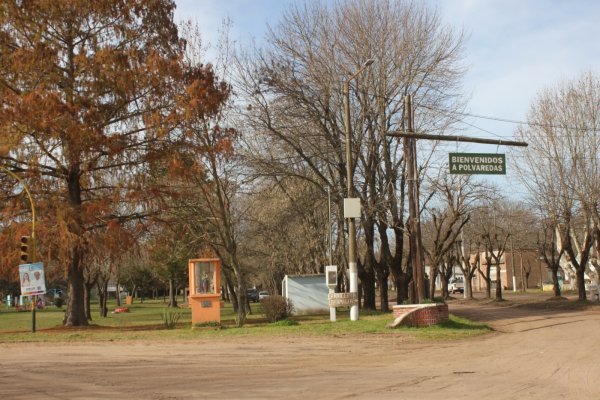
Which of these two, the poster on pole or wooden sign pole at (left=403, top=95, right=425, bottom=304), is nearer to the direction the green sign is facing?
the poster on pole

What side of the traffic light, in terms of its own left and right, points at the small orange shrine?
left

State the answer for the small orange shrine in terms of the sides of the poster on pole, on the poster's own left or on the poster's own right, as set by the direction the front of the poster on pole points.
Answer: on the poster's own left

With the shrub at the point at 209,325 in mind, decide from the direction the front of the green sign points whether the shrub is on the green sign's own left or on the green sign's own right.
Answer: on the green sign's own right

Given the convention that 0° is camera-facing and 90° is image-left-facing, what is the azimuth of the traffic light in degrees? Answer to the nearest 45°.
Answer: approximately 0°

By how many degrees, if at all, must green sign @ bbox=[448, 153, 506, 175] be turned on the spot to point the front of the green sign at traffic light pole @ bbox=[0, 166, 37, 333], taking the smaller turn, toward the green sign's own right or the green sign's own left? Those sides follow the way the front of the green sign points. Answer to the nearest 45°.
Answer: approximately 90° to the green sign's own right

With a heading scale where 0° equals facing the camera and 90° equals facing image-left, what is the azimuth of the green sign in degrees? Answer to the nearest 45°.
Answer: approximately 0°
